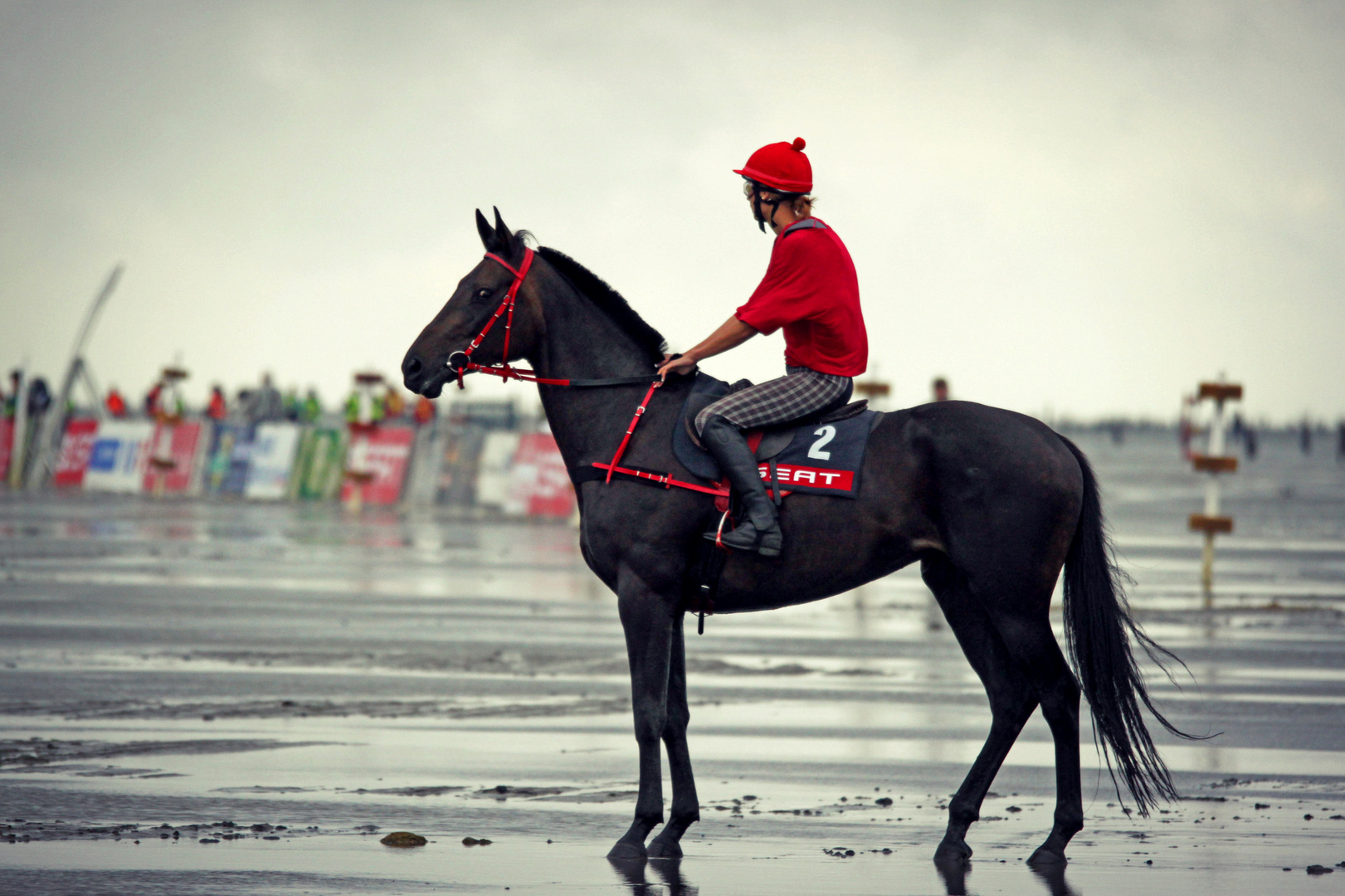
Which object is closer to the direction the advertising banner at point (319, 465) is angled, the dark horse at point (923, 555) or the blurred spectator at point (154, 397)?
the dark horse

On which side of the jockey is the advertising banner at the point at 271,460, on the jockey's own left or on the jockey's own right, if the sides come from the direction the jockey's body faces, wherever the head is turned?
on the jockey's own right

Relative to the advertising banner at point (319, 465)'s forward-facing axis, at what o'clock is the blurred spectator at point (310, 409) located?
The blurred spectator is roughly at 6 o'clock from the advertising banner.

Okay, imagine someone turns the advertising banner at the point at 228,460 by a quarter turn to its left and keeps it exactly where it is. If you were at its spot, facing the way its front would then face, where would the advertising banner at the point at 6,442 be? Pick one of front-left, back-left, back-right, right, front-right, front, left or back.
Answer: back-left

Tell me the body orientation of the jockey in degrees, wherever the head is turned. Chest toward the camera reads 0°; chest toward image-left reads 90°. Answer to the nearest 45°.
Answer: approximately 90°

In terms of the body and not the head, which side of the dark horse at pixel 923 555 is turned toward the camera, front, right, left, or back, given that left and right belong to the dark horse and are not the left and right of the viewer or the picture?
left

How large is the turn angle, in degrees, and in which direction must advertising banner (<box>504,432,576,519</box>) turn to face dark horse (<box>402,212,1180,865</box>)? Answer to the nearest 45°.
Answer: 0° — it already faces it

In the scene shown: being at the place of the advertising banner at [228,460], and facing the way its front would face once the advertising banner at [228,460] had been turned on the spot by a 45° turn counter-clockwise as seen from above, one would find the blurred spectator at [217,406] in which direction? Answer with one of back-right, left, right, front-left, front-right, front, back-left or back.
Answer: back-left

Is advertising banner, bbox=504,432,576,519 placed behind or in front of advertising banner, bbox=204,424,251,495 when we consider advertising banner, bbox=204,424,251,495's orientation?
in front

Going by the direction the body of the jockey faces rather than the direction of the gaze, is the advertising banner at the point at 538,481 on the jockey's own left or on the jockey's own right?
on the jockey's own right
